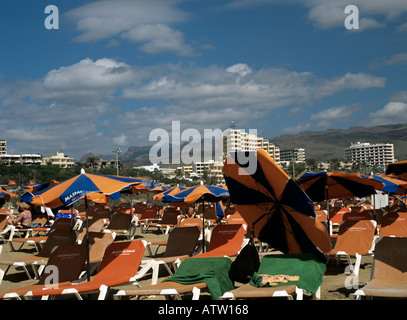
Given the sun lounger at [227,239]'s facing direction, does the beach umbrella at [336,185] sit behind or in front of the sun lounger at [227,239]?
behind

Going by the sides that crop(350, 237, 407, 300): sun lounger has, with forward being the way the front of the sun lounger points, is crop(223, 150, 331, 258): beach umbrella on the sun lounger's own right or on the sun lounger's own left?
on the sun lounger's own right

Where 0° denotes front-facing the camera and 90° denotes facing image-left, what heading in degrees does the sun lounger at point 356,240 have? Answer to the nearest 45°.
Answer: approximately 45°

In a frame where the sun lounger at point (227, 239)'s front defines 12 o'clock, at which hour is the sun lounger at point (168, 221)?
the sun lounger at point (168, 221) is roughly at 4 o'clock from the sun lounger at point (227, 239).

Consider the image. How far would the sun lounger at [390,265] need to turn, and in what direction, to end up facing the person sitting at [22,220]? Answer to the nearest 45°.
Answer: approximately 90° to its right

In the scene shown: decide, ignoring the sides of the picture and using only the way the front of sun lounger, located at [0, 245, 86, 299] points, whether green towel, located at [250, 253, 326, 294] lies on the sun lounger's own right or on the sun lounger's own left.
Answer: on the sun lounger's own left

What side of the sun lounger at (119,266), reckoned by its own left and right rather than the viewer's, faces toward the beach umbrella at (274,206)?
back

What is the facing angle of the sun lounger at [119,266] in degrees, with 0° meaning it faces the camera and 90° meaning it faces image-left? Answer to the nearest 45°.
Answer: approximately 45°

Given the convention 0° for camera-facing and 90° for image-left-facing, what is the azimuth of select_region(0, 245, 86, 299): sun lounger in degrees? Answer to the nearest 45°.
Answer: approximately 45°

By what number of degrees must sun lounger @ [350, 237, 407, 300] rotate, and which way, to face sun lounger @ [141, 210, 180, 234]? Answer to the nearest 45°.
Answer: approximately 90° to its right
